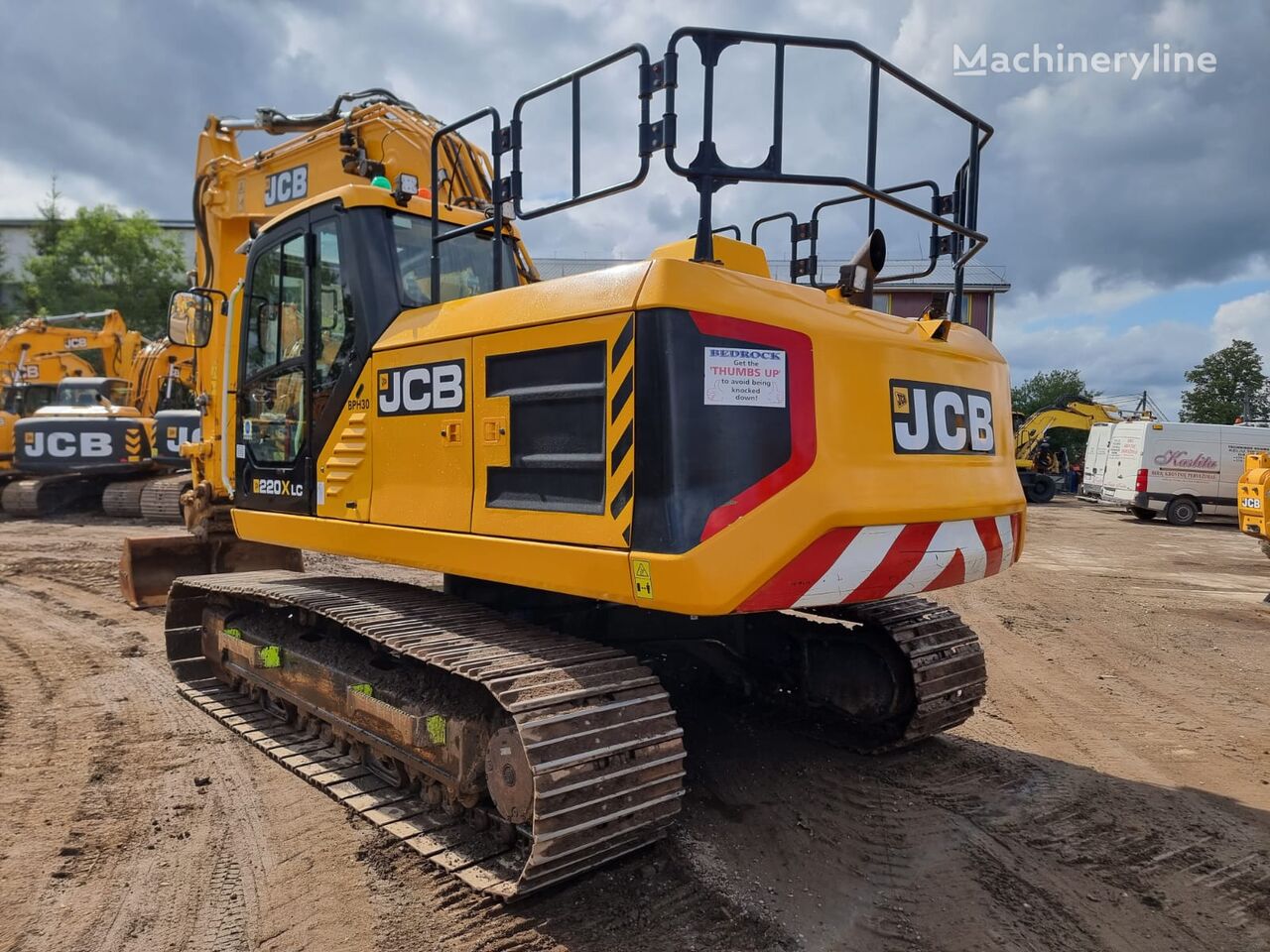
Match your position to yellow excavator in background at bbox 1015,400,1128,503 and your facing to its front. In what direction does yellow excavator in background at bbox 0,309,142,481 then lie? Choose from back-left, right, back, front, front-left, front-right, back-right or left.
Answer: back-right

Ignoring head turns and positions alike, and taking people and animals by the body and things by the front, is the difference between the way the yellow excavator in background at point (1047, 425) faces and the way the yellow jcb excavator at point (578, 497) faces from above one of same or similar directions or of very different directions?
very different directions

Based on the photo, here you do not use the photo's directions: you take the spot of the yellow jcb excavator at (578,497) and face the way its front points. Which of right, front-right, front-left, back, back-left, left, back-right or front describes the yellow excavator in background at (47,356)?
front

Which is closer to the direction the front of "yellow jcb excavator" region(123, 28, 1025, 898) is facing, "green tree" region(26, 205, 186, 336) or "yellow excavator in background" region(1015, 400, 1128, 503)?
the green tree

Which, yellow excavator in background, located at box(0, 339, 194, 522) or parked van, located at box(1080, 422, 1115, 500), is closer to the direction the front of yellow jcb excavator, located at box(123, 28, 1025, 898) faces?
the yellow excavator in background

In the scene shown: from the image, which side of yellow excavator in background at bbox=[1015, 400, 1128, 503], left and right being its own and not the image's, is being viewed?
right

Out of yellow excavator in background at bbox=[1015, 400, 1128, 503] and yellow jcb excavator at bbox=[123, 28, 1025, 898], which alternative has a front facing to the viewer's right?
the yellow excavator in background

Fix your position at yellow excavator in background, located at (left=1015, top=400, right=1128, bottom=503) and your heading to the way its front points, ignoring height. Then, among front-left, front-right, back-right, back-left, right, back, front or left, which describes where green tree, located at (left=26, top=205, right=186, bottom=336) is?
back

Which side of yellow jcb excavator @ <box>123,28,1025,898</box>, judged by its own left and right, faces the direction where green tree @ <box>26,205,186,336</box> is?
front

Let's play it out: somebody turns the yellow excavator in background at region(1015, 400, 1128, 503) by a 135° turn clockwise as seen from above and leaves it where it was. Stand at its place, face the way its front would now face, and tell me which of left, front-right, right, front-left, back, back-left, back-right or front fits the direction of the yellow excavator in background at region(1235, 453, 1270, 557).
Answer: front-left

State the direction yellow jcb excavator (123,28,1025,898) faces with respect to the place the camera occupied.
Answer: facing away from the viewer and to the left of the viewer
